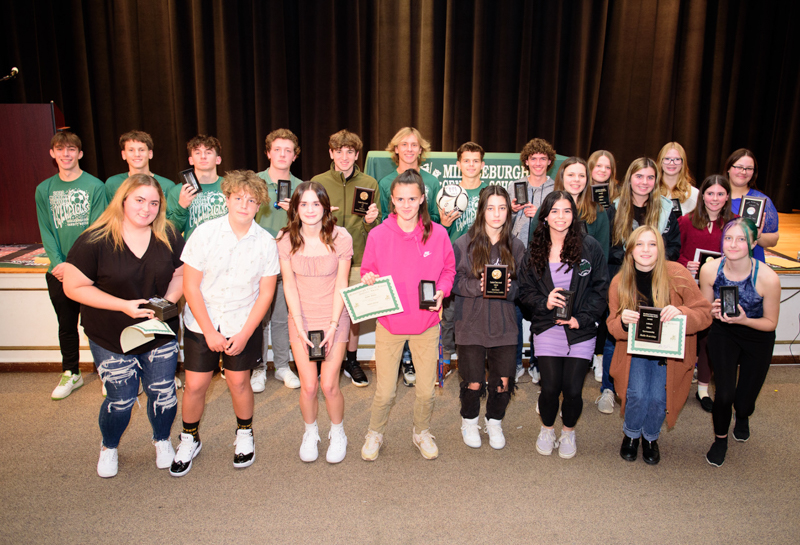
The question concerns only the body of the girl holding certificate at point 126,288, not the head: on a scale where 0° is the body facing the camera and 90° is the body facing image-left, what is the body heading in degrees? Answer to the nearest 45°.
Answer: approximately 315°

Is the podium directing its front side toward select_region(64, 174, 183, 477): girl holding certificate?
yes

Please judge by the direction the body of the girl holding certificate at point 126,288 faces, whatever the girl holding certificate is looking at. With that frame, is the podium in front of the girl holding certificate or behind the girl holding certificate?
behind

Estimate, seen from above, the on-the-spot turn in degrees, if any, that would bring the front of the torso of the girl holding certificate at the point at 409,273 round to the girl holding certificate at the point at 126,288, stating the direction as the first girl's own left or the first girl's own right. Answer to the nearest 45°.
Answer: approximately 90° to the first girl's own right

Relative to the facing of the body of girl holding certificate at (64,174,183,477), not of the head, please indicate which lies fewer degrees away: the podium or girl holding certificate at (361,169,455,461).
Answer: the girl holding certificate

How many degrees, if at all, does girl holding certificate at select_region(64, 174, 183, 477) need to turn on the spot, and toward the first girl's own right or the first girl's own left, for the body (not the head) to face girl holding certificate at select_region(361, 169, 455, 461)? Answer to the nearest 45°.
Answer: approximately 45° to the first girl's own left
